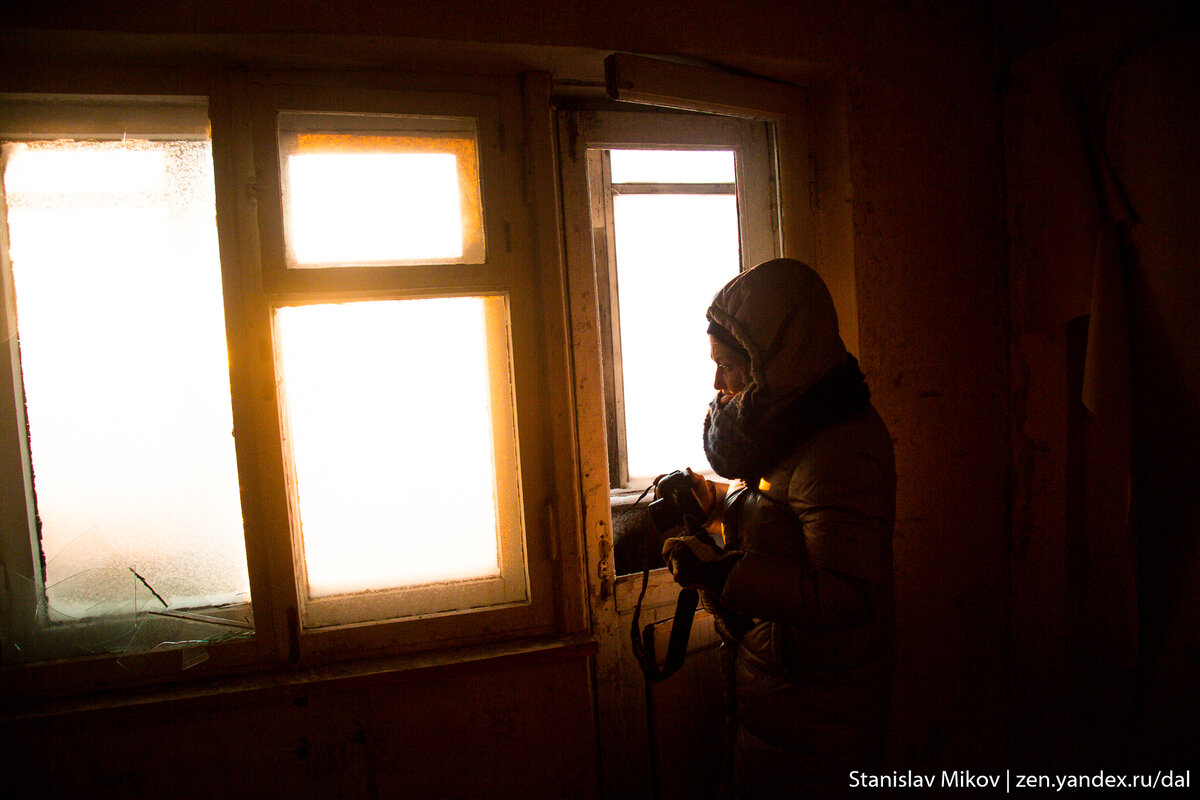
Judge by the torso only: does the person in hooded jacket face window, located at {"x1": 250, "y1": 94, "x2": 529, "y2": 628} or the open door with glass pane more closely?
the window

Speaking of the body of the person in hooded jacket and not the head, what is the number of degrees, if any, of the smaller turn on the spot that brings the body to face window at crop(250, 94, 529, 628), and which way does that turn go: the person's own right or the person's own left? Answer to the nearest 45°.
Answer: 0° — they already face it

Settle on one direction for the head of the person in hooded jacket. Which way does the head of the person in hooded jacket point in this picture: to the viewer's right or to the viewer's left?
to the viewer's left

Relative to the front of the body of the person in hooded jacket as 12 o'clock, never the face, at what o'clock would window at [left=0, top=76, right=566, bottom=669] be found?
The window is roughly at 12 o'clock from the person in hooded jacket.

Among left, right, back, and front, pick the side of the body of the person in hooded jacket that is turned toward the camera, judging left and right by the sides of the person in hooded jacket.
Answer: left

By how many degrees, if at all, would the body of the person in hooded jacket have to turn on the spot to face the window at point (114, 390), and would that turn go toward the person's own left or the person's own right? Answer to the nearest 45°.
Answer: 0° — they already face it
